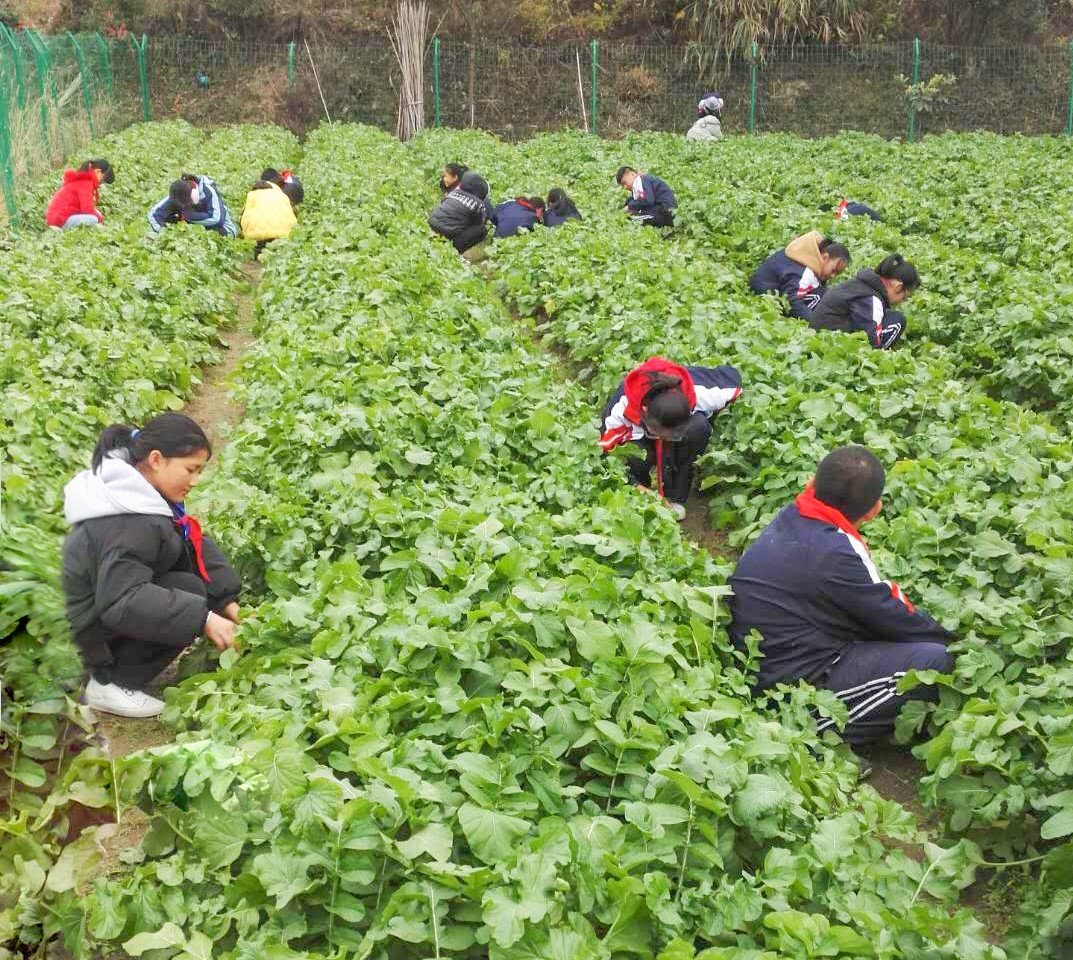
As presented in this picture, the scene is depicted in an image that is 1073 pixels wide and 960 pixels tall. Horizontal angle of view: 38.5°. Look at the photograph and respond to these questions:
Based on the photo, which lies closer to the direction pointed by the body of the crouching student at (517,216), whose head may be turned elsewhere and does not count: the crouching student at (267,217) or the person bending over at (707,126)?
the person bending over

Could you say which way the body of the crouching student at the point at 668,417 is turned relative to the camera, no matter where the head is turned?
toward the camera

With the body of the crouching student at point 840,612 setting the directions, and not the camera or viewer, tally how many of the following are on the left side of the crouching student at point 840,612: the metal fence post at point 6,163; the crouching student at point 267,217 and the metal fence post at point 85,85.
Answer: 3

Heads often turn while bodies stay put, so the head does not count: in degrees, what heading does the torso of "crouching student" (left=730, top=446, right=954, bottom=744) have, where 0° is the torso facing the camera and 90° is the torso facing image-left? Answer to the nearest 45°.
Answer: approximately 225°

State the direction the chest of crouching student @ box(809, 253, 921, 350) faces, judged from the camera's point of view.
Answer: to the viewer's right

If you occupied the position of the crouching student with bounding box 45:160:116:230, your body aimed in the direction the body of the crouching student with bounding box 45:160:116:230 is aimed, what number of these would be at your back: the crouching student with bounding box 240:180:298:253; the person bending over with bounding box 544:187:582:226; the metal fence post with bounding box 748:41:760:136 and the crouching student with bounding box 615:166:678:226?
0

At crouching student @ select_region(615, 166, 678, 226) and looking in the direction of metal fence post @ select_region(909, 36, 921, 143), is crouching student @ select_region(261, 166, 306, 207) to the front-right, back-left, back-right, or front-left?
back-left

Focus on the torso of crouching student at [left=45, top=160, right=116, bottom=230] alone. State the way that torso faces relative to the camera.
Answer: to the viewer's right

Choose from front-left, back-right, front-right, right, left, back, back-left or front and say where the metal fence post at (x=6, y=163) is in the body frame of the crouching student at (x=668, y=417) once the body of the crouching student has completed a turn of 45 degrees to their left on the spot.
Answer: back

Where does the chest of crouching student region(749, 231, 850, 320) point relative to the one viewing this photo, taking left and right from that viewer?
facing to the right of the viewer

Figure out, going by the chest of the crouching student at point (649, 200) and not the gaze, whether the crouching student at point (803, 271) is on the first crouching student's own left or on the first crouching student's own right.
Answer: on the first crouching student's own left

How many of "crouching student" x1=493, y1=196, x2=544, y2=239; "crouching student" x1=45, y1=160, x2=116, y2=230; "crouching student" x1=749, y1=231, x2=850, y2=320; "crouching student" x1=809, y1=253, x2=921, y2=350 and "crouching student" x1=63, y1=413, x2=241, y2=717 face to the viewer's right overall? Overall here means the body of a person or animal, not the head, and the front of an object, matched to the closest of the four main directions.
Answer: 5

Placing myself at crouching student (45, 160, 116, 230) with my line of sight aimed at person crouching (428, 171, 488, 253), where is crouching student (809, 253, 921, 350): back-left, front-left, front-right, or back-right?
front-right

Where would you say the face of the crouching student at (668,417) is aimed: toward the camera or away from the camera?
toward the camera

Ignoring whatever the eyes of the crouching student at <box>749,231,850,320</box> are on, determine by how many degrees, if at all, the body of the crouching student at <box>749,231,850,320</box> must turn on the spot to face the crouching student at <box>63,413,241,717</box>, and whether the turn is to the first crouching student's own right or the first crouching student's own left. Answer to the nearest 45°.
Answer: approximately 90° to the first crouching student's own right

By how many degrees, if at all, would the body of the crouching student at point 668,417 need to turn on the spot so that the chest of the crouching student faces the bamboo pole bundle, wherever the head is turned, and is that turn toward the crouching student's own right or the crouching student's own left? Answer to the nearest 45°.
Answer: approximately 180°

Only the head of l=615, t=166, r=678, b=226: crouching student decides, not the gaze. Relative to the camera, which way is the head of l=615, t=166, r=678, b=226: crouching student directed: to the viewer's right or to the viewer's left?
to the viewer's left

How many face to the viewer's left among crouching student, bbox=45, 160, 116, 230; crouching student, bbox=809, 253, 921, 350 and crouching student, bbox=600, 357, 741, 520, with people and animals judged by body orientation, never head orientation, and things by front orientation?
0

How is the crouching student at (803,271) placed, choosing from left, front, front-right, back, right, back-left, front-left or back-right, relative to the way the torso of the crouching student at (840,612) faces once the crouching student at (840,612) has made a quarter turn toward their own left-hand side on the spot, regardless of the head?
front-right

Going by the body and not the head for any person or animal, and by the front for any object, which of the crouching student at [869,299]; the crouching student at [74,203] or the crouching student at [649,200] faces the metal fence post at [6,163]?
the crouching student at [649,200]

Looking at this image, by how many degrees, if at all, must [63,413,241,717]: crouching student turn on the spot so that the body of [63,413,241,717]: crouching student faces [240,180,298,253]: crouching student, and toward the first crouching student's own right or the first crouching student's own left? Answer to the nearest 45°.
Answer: approximately 90° to the first crouching student's own left

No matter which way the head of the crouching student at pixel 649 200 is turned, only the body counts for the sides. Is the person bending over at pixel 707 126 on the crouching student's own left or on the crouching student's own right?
on the crouching student's own right

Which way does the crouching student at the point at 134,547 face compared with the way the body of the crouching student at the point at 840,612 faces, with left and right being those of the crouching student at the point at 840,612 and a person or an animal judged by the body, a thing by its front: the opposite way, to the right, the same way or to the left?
the same way
